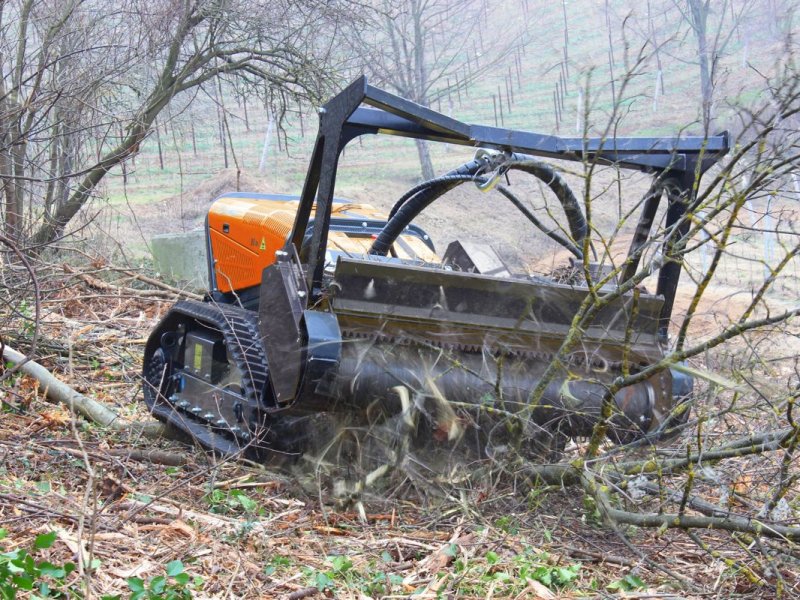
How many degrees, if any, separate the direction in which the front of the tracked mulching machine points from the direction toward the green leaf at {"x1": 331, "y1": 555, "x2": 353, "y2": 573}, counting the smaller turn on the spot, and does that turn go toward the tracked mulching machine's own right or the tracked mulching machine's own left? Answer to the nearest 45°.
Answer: approximately 45° to the tracked mulching machine's own right

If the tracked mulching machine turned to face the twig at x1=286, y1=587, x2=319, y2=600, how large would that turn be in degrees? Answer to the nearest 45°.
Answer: approximately 45° to its right

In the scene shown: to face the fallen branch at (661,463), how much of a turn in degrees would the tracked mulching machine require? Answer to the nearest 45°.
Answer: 0° — it already faces it

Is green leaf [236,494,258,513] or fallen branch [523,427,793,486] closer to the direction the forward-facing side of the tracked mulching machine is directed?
the fallen branch

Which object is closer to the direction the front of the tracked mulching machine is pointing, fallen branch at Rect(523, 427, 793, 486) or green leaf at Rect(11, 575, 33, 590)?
the fallen branch

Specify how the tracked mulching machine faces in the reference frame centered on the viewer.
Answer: facing the viewer and to the right of the viewer

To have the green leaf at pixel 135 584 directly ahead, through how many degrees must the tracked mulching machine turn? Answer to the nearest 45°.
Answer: approximately 90° to its right

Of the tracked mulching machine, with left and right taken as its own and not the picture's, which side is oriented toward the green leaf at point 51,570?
right

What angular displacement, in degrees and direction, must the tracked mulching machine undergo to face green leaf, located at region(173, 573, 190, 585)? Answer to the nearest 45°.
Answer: approximately 90° to its right

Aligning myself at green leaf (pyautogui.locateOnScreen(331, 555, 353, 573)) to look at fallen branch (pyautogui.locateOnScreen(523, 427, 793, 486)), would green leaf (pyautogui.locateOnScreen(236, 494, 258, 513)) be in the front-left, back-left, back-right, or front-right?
back-left

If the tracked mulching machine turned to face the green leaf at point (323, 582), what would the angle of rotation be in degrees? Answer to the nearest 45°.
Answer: approximately 45° to its right

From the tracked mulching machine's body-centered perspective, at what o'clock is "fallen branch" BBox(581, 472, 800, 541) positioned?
The fallen branch is roughly at 12 o'clock from the tracked mulching machine.

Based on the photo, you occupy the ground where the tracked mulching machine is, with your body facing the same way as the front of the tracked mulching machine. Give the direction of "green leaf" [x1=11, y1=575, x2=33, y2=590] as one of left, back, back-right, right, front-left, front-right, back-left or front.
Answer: right
